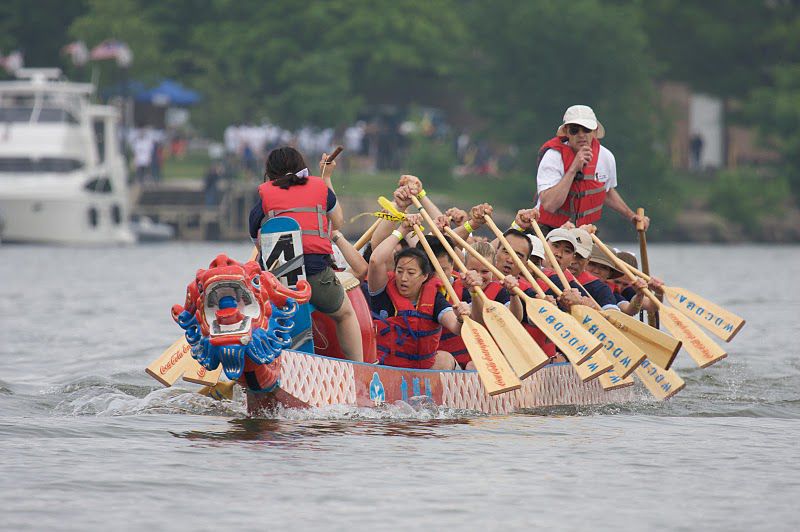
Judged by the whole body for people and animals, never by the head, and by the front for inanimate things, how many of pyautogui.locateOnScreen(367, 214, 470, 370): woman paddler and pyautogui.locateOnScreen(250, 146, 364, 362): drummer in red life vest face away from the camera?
1

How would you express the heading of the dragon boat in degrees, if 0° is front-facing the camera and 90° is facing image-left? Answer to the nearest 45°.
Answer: approximately 45°

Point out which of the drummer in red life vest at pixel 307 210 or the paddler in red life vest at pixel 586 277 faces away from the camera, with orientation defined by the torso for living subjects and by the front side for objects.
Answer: the drummer in red life vest at pixel 307 210

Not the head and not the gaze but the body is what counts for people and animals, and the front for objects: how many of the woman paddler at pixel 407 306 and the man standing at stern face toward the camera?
2

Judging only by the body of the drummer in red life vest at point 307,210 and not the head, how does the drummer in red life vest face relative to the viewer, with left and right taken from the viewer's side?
facing away from the viewer

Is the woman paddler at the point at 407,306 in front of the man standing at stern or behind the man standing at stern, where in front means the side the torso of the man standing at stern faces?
in front
